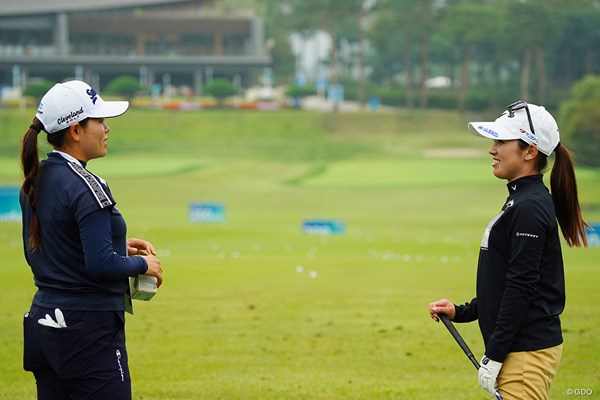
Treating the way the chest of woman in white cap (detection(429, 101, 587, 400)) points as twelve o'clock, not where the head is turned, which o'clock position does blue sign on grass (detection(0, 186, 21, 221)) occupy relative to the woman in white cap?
The blue sign on grass is roughly at 2 o'clock from the woman in white cap.

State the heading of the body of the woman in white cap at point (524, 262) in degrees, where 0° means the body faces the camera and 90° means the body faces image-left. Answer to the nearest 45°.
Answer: approximately 90°

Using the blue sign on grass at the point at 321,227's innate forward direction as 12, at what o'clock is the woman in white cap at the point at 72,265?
The woman in white cap is roughly at 12 o'clock from the blue sign on grass.

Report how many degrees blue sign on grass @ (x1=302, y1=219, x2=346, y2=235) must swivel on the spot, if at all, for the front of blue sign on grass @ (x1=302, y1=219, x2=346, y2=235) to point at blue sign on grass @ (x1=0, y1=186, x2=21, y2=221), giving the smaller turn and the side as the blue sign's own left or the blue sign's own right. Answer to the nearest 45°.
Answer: approximately 90° to the blue sign's own right

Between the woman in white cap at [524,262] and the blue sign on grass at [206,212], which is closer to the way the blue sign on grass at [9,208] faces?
the woman in white cap

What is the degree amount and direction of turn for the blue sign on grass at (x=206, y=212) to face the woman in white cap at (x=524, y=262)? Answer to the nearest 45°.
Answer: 0° — it already faces them

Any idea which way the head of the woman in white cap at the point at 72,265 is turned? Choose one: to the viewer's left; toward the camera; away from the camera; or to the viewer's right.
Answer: to the viewer's right

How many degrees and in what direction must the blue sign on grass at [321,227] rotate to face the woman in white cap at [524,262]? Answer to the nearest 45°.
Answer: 0° — it already faces them

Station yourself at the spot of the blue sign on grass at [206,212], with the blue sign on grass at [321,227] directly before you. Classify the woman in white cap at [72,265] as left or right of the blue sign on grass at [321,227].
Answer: right

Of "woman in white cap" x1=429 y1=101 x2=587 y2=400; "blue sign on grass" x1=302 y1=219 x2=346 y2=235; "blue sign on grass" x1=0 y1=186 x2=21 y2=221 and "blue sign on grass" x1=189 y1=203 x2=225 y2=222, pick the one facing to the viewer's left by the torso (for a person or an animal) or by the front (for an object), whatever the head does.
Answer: the woman in white cap

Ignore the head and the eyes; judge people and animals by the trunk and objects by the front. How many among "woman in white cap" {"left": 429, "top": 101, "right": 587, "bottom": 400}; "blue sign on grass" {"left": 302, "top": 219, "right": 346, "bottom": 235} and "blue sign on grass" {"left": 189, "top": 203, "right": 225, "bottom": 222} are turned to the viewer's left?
1

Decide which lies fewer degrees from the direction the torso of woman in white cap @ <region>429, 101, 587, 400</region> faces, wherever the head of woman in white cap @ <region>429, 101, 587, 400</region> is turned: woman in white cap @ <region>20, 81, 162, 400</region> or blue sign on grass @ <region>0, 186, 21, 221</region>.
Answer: the woman in white cap

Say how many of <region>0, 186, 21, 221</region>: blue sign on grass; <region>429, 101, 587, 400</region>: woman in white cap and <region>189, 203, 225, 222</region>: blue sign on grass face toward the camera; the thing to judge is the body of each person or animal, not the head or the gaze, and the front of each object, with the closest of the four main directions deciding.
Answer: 2

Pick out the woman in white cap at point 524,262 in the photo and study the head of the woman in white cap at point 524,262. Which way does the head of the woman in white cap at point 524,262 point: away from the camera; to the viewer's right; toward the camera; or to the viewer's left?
to the viewer's left

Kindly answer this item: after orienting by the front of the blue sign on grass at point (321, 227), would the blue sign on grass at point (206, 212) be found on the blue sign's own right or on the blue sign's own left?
on the blue sign's own right
